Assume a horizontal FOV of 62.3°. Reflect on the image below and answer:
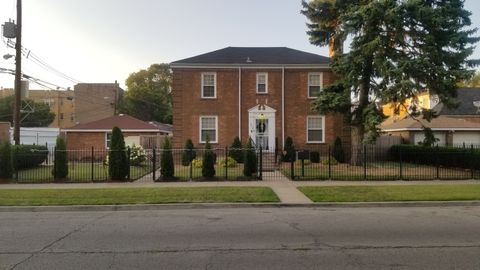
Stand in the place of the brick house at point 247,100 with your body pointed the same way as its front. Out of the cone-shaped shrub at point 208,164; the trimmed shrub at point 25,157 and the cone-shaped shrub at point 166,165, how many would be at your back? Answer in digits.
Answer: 0

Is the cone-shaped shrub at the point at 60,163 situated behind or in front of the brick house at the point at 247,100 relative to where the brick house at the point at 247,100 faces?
in front

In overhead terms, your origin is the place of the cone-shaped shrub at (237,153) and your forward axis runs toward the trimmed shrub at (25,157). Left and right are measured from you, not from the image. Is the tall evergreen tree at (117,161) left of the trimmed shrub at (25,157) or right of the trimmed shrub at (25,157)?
left

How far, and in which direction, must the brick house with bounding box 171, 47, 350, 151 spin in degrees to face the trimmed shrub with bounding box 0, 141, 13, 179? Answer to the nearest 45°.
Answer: approximately 45° to its right

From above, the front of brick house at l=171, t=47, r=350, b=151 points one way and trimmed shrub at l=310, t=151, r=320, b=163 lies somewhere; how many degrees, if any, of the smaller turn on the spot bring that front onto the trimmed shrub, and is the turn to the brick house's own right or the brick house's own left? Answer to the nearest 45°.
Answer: approximately 90° to the brick house's own left

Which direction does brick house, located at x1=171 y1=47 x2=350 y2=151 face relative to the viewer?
toward the camera

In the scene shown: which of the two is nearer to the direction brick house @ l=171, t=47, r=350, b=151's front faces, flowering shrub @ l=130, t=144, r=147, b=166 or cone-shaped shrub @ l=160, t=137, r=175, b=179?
the cone-shaped shrub

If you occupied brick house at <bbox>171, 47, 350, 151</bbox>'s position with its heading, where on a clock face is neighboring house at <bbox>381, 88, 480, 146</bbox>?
The neighboring house is roughly at 8 o'clock from the brick house.

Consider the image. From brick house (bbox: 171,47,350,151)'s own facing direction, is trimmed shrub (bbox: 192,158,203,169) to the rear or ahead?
ahead

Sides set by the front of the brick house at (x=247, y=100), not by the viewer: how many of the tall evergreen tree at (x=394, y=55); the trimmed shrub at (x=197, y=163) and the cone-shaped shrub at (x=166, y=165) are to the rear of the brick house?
0

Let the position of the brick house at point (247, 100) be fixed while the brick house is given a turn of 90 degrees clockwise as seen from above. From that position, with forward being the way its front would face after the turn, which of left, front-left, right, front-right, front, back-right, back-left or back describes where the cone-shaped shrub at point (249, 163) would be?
left

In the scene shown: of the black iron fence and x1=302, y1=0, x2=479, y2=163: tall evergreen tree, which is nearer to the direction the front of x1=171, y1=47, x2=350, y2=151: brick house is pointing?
the black iron fence

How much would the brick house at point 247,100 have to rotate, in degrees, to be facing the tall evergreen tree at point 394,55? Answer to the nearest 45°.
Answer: approximately 45° to its left

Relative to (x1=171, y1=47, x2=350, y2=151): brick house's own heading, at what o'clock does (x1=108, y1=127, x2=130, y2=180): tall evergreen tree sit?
The tall evergreen tree is roughly at 1 o'clock from the brick house.

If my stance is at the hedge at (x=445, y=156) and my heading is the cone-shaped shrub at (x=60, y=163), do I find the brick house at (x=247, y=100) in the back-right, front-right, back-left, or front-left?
front-right
